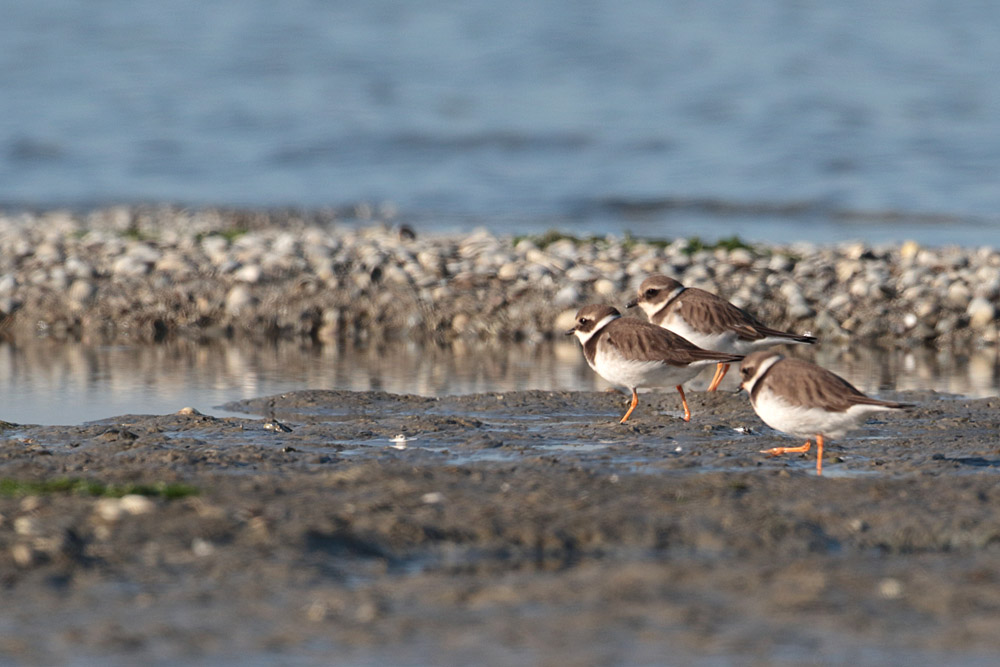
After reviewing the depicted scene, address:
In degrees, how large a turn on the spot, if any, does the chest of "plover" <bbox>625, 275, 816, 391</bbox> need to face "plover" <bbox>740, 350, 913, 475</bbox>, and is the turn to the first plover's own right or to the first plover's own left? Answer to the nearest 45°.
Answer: approximately 90° to the first plover's own left

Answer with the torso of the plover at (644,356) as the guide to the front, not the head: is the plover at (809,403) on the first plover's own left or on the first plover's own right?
on the first plover's own left

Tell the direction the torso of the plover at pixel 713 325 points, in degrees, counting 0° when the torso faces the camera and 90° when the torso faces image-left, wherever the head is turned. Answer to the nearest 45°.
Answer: approximately 90°

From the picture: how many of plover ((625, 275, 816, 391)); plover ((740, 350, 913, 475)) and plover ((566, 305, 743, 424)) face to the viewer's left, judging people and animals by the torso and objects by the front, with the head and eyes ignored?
3

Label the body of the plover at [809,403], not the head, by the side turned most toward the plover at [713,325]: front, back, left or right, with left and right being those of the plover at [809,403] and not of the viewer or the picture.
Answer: right

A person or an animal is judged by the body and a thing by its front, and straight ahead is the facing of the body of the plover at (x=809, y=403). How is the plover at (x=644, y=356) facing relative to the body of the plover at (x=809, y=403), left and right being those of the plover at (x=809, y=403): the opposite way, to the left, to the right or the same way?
the same way

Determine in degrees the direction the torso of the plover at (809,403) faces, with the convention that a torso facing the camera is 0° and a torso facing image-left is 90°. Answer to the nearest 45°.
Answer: approximately 90°

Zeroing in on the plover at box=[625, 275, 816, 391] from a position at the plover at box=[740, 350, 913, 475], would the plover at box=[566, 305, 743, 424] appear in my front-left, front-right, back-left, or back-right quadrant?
front-left

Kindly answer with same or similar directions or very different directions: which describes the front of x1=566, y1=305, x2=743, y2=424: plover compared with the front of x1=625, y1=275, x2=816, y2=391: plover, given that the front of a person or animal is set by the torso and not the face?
same or similar directions

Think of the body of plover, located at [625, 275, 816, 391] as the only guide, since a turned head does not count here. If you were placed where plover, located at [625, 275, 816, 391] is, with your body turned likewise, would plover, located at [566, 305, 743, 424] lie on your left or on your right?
on your left

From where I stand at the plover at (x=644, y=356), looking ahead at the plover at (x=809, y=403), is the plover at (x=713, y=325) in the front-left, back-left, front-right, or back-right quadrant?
back-left

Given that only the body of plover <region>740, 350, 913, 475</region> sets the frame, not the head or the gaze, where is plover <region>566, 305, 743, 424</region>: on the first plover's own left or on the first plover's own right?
on the first plover's own right

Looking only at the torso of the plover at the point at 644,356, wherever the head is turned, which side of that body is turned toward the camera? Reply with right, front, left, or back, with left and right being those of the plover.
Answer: left

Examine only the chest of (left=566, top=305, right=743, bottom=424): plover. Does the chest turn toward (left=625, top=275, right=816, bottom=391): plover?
no
